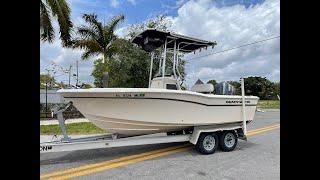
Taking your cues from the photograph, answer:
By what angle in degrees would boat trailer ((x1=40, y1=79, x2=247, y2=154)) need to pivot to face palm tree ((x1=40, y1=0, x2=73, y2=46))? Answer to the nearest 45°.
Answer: approximately 45° to its right

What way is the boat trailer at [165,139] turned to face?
to the viewer's left

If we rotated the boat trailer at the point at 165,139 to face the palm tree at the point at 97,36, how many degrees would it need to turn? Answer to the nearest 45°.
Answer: approximately 90° to its right
